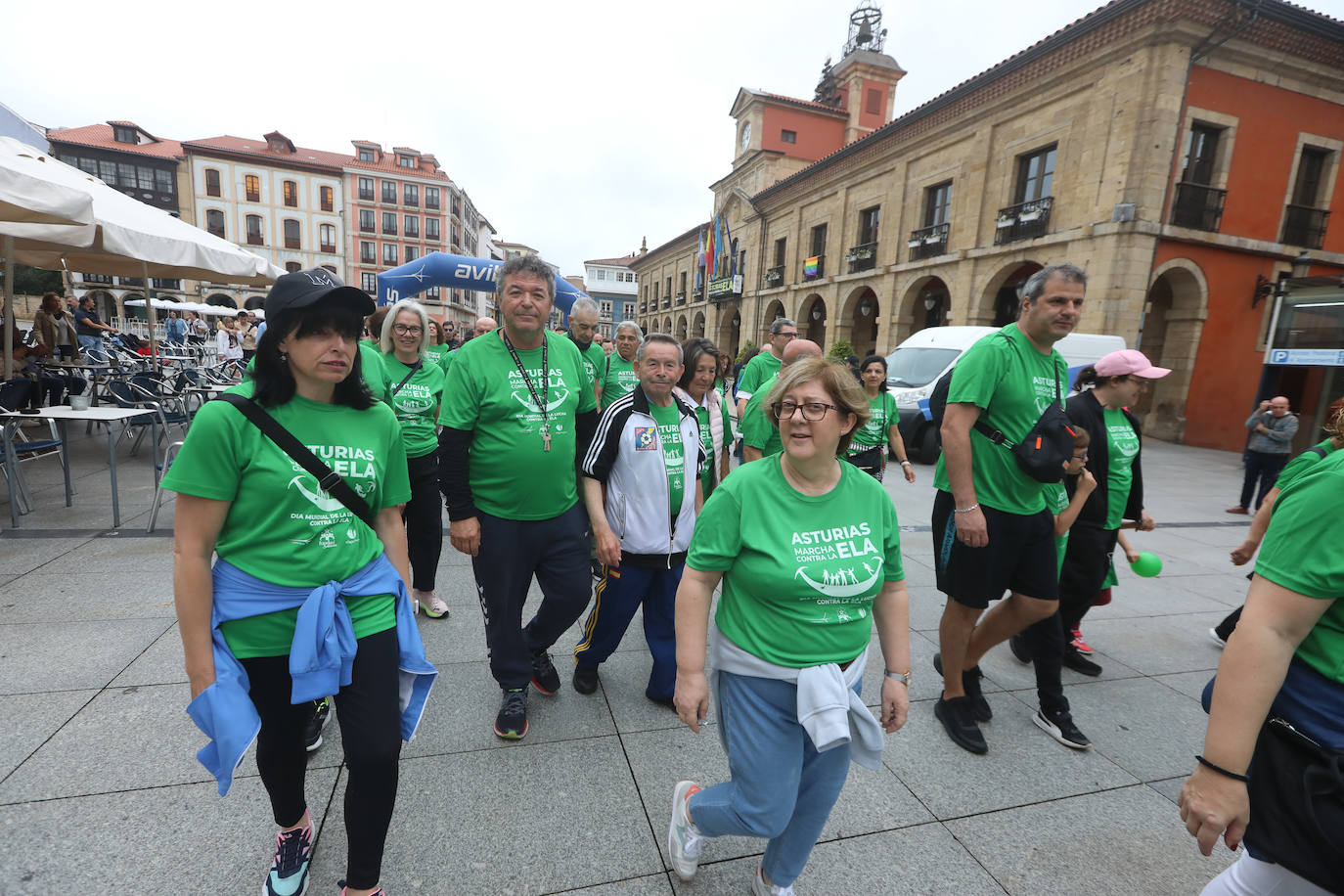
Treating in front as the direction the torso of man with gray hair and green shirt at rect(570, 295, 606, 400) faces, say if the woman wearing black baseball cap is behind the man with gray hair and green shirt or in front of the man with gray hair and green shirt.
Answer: in front

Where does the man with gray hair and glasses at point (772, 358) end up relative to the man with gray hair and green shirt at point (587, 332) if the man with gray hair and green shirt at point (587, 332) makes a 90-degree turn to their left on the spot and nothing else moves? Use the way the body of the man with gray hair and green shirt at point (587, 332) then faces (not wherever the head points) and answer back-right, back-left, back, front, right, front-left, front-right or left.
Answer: front

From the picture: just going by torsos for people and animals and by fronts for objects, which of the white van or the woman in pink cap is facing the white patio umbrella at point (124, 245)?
the white van

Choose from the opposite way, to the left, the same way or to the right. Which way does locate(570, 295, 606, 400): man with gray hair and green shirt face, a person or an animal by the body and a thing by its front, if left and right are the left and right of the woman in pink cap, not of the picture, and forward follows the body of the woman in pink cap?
the same way

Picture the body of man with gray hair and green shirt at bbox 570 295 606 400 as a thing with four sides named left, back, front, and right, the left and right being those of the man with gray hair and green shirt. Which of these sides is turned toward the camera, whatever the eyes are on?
front

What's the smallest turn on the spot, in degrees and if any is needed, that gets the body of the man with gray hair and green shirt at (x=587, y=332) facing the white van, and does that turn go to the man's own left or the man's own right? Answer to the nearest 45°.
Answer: approximately 135° to the man's own left

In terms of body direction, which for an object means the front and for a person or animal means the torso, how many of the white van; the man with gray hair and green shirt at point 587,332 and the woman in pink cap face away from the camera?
0

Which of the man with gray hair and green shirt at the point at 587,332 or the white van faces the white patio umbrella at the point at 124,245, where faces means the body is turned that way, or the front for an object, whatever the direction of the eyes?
the white van

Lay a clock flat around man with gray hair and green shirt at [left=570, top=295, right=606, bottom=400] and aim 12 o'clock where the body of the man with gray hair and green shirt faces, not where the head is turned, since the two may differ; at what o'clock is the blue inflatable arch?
The blue inflatable arch is roughly at 5 o'clock from the man with gray hair and green shirt.

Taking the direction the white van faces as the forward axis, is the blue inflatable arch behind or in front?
in front

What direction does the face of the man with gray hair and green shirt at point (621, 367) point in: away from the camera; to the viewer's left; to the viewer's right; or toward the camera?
toward the camera

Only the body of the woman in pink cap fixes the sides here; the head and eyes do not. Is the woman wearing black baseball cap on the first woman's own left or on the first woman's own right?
on the first woman's own right

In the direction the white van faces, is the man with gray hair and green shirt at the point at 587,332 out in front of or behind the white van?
in front

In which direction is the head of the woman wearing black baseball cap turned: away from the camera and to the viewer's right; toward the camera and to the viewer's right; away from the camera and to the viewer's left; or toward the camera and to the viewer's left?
toward the camera and to the viewer's right

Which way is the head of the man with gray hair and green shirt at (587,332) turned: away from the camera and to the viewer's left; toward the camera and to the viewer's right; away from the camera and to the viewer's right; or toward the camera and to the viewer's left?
toward the camera and to the viewer's right

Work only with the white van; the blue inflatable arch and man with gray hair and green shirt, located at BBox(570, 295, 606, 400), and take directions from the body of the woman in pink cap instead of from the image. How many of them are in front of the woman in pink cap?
0

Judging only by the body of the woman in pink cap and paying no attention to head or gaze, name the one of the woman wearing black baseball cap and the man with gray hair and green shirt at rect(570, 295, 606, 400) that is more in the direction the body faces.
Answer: the woman wearing black baseball cap

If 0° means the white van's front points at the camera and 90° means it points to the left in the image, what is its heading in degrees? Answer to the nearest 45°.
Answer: approximately 45°

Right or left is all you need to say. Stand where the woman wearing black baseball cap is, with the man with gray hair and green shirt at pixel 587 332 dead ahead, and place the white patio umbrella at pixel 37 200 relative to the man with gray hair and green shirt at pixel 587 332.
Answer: left
